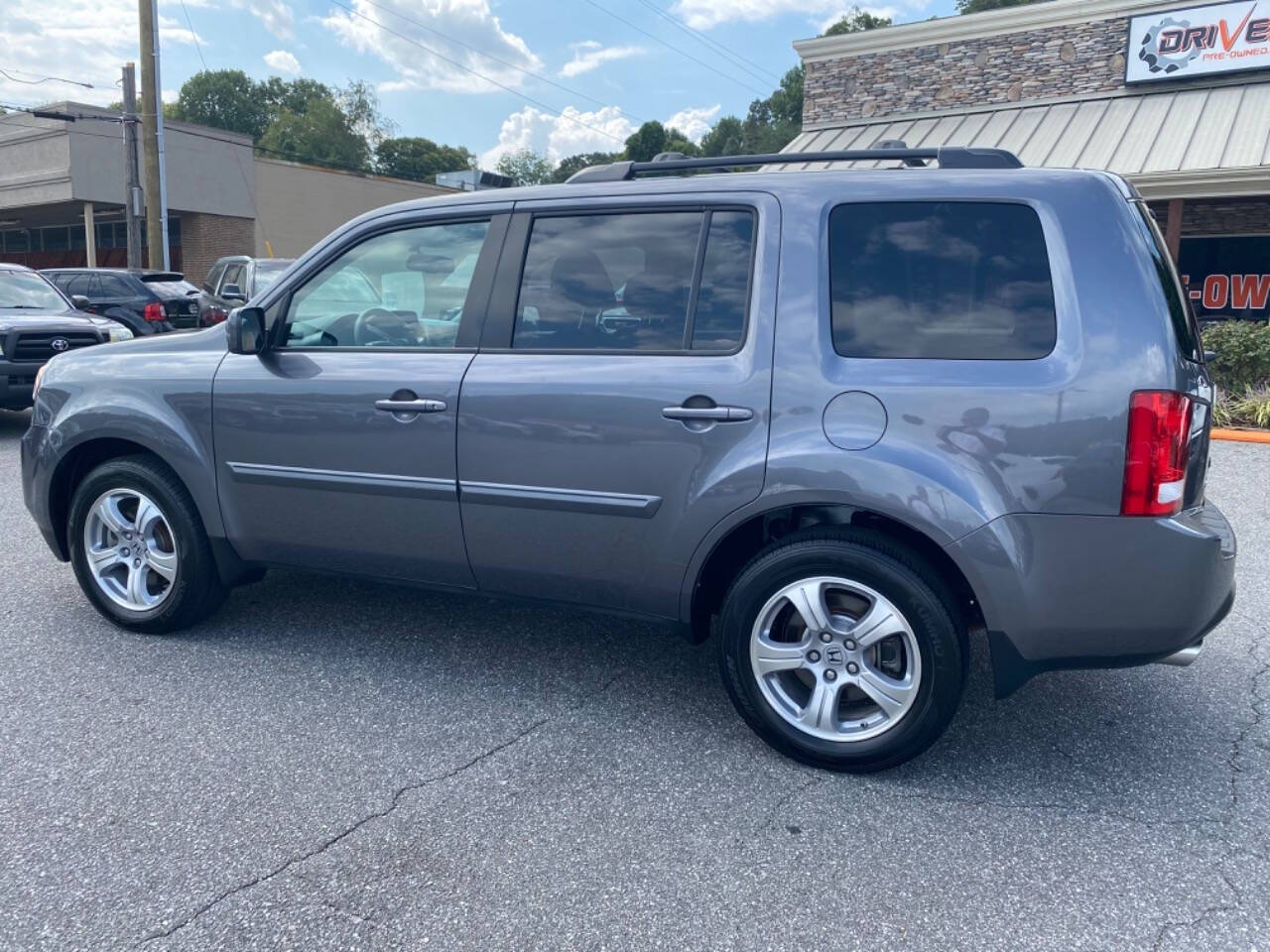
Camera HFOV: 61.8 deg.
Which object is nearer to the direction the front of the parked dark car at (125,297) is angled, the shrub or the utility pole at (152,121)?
the utility pole

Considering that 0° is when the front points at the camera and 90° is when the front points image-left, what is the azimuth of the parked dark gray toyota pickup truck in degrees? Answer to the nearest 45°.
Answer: approximately 315°

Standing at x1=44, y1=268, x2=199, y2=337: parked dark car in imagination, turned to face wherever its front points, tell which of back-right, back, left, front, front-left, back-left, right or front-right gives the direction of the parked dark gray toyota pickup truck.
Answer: back-left

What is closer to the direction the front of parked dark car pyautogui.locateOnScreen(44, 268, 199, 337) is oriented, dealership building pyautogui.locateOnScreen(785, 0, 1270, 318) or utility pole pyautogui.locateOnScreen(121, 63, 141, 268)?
the utility pole

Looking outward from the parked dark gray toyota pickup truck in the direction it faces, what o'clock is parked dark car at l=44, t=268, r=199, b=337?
The parked dark car is roughly at 8 o'clock from the parked dark gray toyota pickup truck.

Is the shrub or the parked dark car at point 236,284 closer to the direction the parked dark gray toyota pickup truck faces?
the shrub

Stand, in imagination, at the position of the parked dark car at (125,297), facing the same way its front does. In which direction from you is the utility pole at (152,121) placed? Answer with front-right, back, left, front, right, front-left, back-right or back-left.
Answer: front-right

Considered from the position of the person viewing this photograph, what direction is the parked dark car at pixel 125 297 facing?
facing away from the viewer and to the left of the viewer

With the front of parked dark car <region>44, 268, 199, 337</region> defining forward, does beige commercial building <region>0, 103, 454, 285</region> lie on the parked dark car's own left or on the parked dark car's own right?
on the parked dark car's own right

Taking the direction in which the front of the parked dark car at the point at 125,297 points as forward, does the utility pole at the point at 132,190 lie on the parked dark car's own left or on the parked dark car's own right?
on the parked dark car's own right
